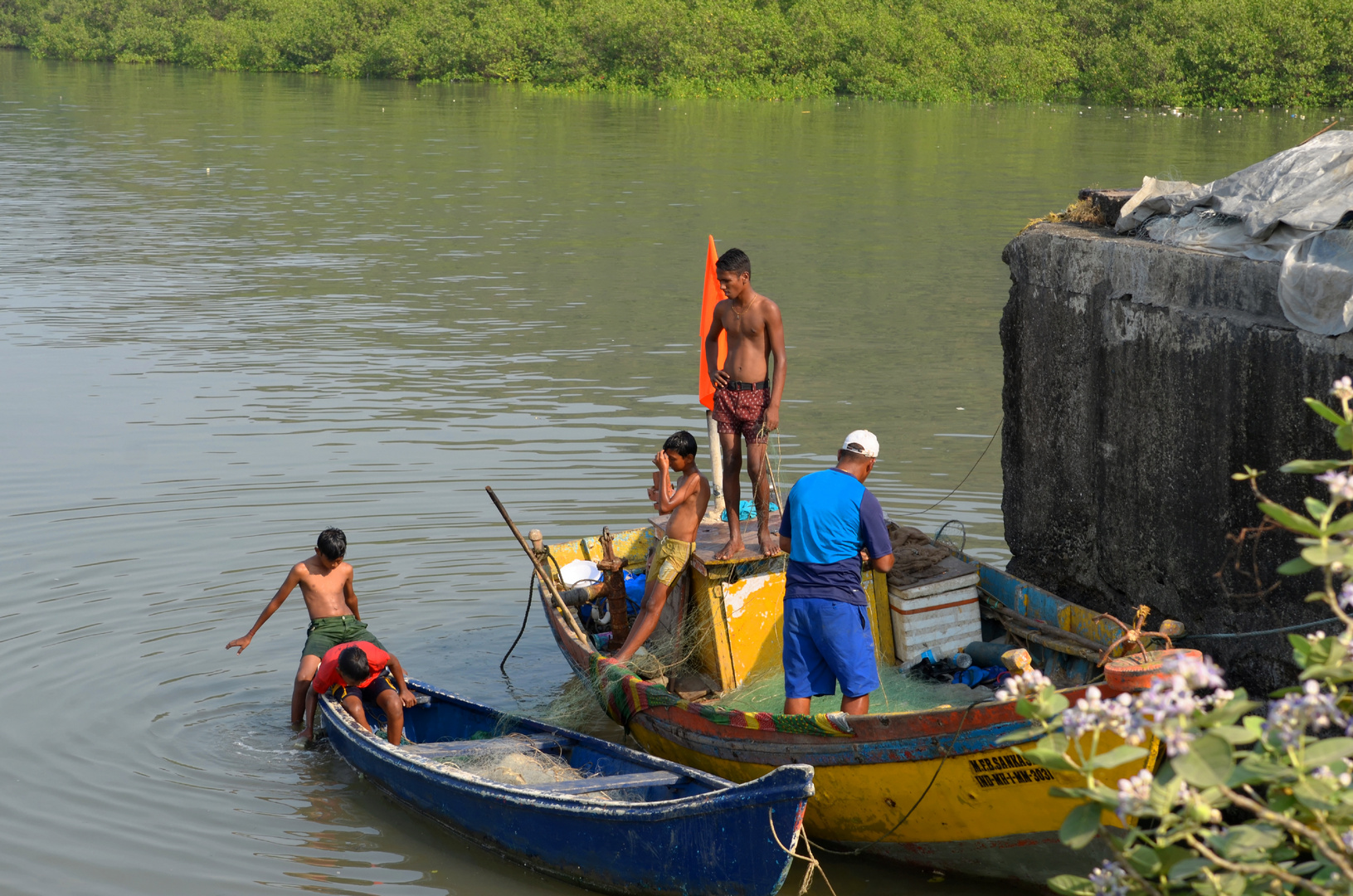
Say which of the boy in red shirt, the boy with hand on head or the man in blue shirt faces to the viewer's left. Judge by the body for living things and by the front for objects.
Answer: the boy with hand on head

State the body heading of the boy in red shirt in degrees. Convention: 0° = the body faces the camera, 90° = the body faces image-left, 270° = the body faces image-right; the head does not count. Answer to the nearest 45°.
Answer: approximately 0°

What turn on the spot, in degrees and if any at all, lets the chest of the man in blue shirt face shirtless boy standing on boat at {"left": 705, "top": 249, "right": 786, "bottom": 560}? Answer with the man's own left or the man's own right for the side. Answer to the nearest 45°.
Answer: approximately 45° to the man's own left

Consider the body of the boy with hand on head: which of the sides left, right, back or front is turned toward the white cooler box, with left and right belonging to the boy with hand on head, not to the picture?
back

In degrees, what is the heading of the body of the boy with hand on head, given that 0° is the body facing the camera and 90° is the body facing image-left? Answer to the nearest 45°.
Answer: approximately 90°

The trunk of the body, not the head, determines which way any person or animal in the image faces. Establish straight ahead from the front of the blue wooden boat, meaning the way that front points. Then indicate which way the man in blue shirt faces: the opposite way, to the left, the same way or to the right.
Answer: to the left

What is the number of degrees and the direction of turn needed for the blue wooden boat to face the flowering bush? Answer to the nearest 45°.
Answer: approximately 45° to its right

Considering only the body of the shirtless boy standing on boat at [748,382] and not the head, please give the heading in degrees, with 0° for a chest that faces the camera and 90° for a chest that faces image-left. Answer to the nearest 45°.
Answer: approximately 45°

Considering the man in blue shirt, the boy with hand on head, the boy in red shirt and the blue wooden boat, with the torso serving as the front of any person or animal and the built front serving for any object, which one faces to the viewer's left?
the boy with hand on head

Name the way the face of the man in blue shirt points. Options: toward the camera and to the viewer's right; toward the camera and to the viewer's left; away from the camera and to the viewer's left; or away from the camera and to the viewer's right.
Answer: away from the camera and to the viewer's right
